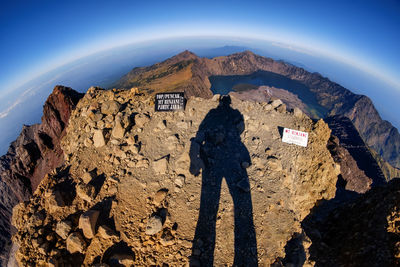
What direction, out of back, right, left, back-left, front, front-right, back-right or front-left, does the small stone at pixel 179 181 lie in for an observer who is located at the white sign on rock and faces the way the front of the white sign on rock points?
front-right

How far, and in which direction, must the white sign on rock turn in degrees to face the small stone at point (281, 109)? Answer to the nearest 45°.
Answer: approximately 180°

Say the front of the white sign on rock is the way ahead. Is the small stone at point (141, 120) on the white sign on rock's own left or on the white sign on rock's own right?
on the white sign on rock's own right

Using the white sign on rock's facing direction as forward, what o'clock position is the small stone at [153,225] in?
The small stone is roughly at 1 o'clock from the white sign on rock.

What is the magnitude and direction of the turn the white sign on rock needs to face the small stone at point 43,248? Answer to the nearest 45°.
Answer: approximately 45° to its right

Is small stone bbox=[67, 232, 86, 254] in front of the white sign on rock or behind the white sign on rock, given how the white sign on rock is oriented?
in front

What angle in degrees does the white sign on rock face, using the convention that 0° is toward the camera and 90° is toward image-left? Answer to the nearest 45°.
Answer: approximately 0°

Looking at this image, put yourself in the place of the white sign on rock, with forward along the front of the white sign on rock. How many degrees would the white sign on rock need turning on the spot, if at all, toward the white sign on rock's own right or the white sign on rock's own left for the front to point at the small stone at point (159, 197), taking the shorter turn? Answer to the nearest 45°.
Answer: approximately 45° to the white sign on rock's own right

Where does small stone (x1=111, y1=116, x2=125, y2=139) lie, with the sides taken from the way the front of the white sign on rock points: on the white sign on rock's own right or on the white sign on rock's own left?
on the white sign on rock's own right

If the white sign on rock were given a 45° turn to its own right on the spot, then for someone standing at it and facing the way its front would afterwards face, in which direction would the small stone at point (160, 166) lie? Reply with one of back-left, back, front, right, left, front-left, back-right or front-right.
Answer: front
